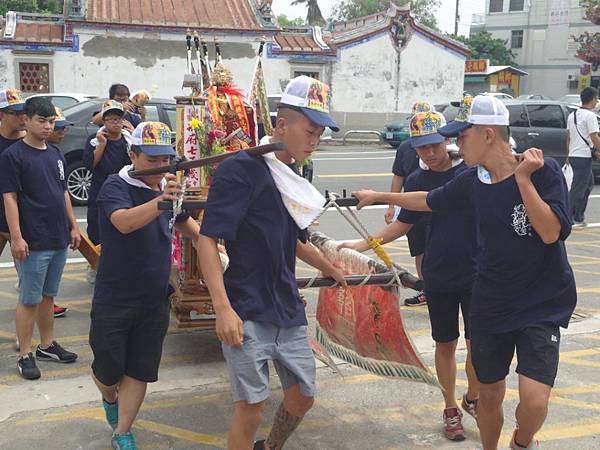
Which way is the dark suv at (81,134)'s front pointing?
to the viewer's left

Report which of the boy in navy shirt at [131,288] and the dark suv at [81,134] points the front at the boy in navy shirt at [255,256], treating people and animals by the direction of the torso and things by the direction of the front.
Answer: the boy in navy shirt at [131,288]

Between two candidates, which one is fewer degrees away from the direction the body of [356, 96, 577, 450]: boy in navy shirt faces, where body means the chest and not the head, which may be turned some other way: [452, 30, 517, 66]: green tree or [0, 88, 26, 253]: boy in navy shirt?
the boy in navy shirt

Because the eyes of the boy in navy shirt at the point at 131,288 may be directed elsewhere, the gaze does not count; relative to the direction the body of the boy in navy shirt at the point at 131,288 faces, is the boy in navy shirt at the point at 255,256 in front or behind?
in front

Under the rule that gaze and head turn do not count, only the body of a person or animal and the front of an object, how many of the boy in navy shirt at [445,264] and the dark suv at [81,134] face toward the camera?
1

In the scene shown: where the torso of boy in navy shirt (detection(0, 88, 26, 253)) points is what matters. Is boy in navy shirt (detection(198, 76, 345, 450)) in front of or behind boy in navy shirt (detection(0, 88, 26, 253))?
in front

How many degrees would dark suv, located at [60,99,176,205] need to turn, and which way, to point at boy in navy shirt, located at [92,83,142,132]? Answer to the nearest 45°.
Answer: approximately 90° to its left

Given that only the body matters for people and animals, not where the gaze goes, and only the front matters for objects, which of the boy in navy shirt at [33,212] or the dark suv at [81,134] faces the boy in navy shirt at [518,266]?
the boy in navy shirt at [33,212]

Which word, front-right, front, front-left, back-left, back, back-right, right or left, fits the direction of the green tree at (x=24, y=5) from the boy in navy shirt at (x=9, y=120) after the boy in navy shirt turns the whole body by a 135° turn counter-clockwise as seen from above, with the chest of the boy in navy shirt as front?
front

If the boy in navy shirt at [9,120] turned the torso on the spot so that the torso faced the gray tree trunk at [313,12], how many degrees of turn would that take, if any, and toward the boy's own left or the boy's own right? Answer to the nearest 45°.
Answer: approximately 90° to the boy's own left
